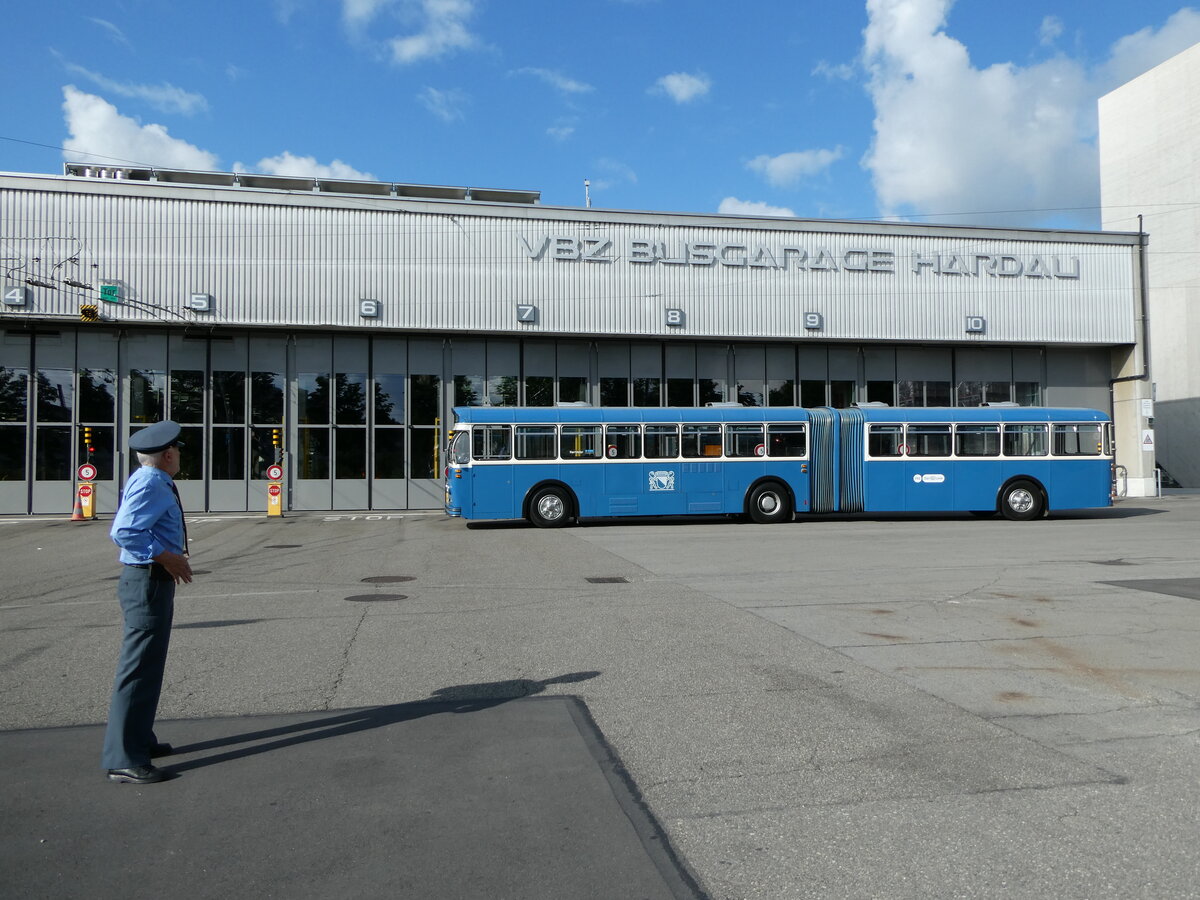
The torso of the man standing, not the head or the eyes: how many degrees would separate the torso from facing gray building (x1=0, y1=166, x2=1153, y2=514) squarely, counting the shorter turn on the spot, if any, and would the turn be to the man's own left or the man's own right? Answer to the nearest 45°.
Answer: approximately 90° to the man's own left

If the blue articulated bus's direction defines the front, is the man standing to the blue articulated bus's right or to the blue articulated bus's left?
on its left

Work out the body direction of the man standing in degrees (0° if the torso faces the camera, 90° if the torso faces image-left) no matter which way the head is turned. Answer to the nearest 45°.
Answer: approximately 270°

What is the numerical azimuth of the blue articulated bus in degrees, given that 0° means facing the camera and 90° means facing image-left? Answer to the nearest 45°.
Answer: approximately 90°

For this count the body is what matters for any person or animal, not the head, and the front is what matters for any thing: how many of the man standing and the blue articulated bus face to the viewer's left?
1
